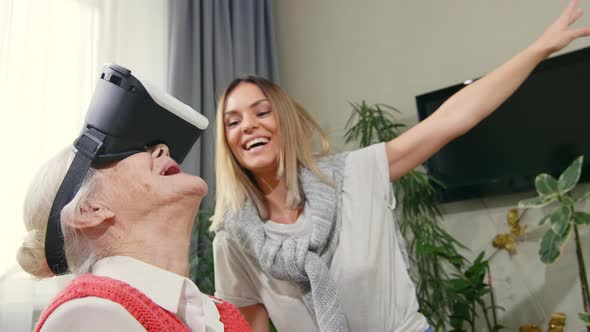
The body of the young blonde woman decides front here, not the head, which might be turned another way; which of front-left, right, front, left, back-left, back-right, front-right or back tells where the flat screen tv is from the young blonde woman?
back

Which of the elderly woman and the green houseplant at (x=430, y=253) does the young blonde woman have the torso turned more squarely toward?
the elderly woman

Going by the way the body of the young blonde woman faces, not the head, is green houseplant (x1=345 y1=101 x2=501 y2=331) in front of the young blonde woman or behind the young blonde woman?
behind

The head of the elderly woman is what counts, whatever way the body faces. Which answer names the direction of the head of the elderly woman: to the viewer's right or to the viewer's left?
to the viewer's right

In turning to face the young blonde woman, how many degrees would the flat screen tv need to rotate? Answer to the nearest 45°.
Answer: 0° — it already faces them
